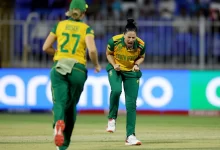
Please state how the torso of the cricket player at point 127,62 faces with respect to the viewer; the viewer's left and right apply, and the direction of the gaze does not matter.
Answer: facing the viewer

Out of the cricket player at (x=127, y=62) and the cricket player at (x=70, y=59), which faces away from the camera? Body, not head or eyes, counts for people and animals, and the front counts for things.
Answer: the cricket player at (x=70, y=59)

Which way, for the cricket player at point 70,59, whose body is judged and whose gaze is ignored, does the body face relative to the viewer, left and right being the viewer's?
facing away from the viewer

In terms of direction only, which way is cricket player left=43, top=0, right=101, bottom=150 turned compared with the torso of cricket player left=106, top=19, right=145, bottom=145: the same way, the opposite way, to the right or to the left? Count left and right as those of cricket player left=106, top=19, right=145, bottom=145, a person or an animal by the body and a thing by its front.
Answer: the opposite way

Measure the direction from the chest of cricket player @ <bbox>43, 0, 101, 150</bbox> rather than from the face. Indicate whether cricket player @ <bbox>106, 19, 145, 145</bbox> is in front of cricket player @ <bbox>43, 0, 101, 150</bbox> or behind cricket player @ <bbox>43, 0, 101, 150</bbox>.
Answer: in front

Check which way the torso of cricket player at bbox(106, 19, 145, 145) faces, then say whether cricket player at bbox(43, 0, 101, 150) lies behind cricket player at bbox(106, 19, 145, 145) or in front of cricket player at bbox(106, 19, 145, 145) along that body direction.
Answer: in front

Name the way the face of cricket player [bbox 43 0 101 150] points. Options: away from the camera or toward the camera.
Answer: away from the camera

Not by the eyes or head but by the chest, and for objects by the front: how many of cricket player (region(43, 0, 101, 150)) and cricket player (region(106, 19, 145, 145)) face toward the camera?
1
